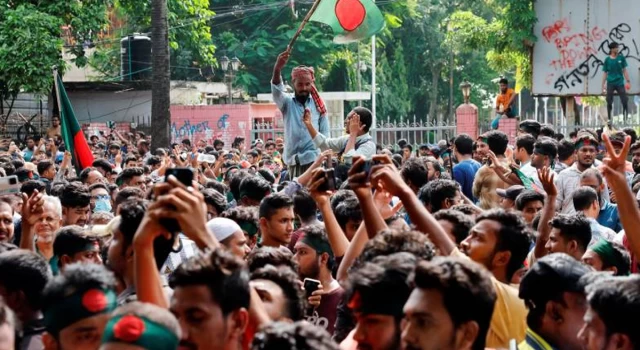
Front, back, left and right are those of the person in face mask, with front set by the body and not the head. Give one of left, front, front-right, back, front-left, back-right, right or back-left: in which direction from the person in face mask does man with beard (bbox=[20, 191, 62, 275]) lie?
front-right

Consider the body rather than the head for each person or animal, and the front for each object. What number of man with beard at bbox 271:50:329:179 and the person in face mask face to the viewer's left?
0

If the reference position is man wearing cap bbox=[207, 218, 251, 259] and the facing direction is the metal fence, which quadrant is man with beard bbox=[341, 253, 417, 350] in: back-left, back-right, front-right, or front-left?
back-right

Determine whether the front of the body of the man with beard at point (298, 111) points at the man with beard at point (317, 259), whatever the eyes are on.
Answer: yes

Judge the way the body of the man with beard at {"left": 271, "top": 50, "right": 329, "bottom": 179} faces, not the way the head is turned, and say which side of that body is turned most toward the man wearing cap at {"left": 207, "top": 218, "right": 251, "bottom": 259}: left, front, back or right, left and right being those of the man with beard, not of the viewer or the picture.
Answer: front

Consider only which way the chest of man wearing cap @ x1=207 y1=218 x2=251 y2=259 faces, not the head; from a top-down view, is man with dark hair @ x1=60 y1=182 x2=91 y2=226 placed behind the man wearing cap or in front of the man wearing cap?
behind

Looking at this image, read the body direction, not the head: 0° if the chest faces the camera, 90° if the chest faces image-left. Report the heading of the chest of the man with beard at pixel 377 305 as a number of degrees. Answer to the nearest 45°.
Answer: approximately 45°

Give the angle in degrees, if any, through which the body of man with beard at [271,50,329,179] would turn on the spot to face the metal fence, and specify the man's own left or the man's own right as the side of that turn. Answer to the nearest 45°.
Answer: approximately 180°
